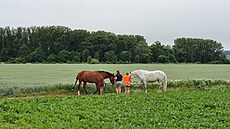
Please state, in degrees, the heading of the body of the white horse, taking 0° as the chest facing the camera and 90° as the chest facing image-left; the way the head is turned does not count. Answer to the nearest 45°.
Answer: approximately 90°
